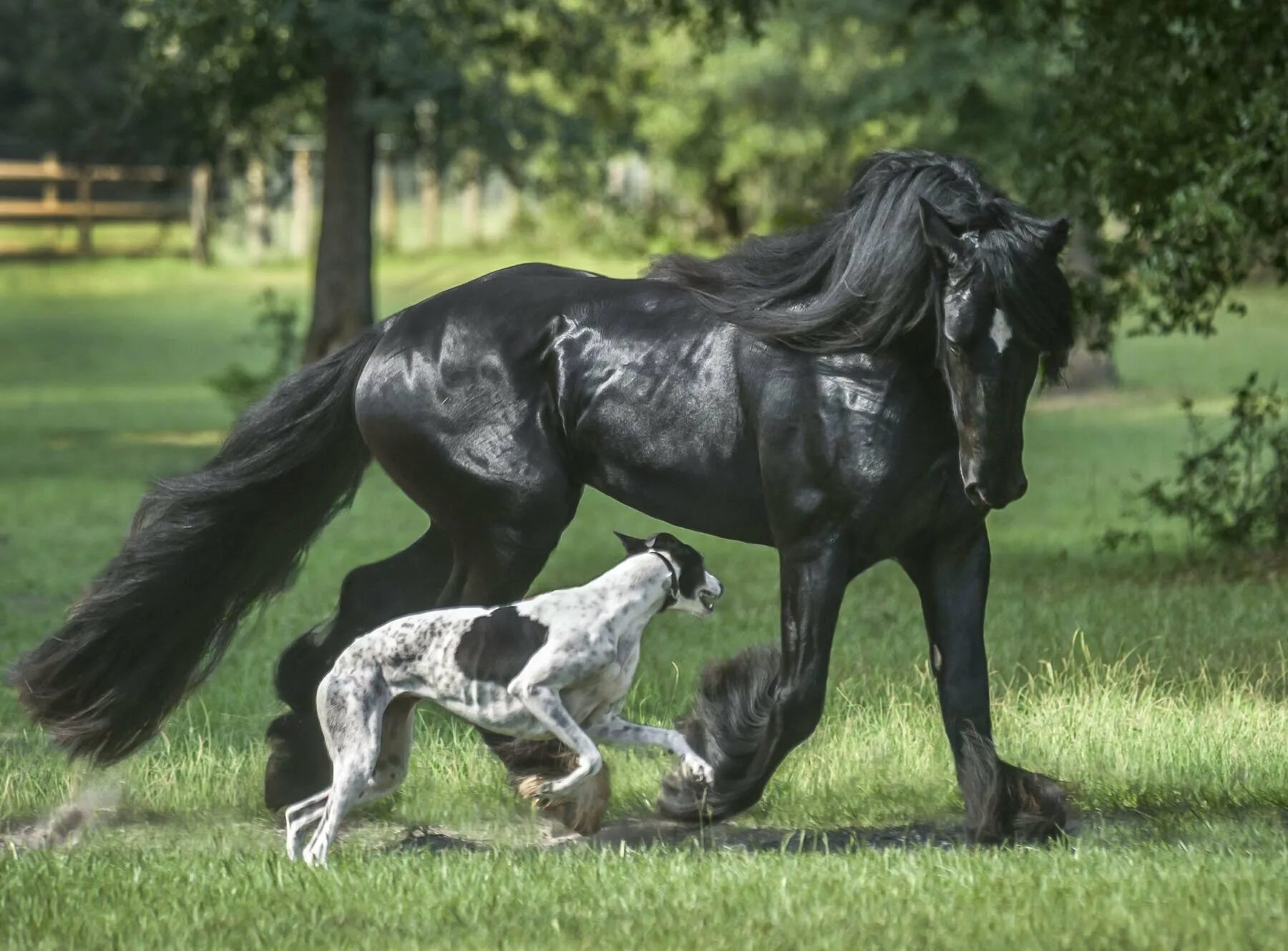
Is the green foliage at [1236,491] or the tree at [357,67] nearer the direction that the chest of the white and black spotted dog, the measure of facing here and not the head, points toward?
the green foliage

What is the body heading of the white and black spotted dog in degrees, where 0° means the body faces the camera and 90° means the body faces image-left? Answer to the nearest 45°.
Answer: approximately 270°

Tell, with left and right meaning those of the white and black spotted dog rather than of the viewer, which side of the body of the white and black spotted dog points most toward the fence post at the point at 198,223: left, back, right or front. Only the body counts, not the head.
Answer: left

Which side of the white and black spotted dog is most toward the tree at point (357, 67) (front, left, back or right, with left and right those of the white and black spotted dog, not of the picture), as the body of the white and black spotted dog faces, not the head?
left

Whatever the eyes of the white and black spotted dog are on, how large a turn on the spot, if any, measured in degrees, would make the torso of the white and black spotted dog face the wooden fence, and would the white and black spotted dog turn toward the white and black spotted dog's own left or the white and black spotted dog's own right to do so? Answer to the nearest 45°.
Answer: approximately 90° to the white and black spotted dog's own left

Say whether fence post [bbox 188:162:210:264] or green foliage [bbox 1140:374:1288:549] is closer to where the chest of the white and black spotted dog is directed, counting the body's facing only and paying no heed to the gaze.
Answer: the green foliage

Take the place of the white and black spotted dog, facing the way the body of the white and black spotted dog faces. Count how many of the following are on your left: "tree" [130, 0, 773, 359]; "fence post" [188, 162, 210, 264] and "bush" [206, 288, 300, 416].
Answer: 3

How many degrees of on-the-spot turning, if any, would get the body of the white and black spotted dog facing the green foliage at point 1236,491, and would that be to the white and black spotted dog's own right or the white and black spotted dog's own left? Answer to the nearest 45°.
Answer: approximately 45° to the white and black spotted dog's own left

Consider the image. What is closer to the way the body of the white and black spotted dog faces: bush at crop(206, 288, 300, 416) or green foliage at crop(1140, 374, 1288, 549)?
the green foliage
